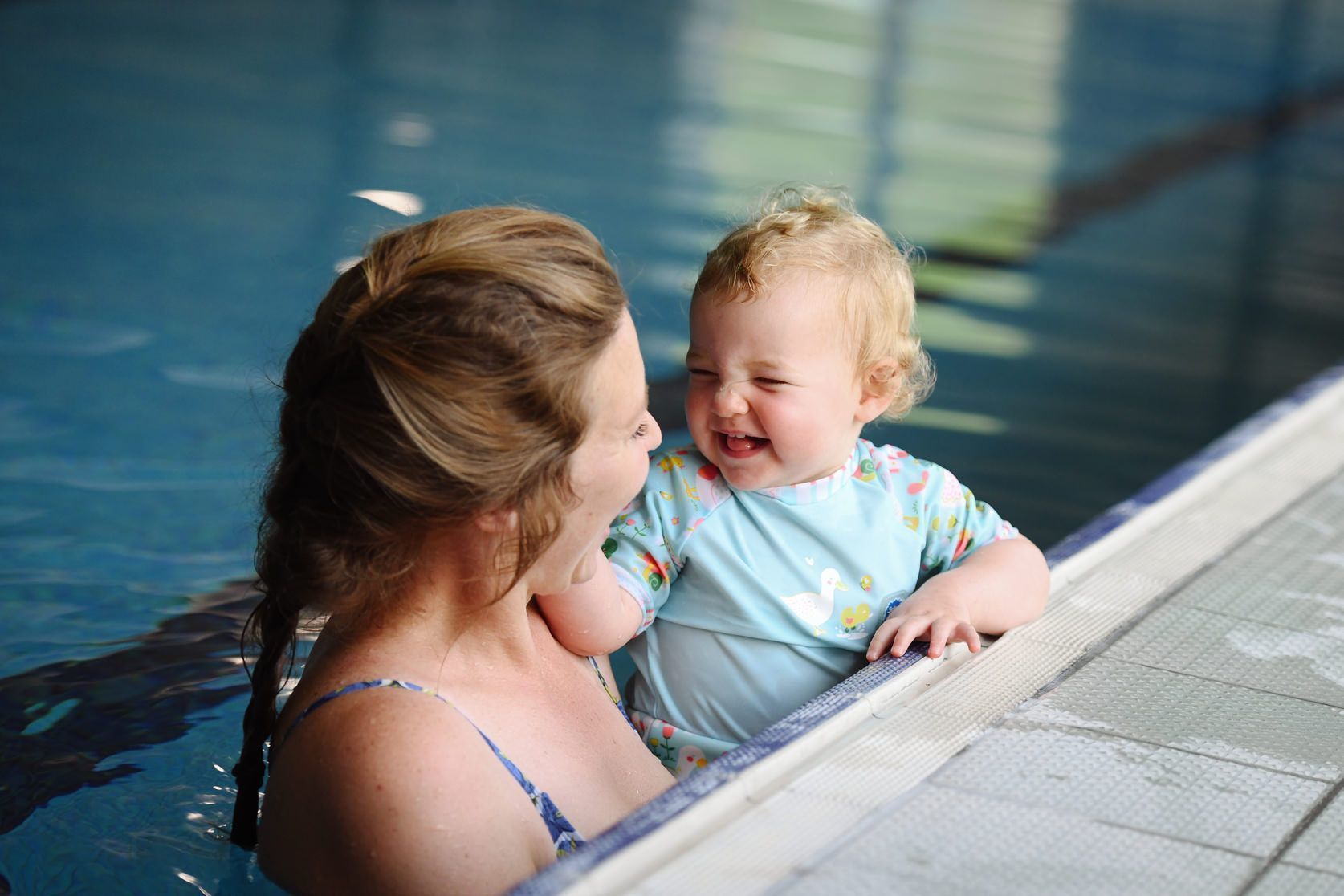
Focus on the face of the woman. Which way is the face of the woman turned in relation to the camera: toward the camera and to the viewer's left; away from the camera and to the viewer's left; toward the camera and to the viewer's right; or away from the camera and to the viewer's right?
away from the camera and to the viewer's right

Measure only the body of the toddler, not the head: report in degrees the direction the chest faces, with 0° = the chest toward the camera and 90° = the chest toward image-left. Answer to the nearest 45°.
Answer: approximately 0°

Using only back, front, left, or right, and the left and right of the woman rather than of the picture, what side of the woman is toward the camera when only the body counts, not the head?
right

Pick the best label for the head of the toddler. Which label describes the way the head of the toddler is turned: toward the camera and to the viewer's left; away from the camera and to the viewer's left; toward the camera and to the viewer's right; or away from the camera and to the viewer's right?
toward the camera and to the viewer's left
